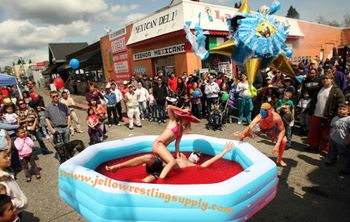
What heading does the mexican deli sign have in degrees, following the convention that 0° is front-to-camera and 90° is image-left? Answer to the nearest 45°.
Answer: approximately 45°

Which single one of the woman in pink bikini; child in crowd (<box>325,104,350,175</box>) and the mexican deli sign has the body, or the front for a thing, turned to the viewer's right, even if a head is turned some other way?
the woman in pink bikini

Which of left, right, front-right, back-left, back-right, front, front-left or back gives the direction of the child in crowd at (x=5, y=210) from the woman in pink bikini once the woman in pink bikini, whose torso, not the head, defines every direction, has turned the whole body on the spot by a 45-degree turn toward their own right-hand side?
right

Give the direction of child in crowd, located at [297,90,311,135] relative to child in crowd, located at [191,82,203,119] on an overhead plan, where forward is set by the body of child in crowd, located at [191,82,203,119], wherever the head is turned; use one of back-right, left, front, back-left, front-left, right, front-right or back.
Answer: front-left

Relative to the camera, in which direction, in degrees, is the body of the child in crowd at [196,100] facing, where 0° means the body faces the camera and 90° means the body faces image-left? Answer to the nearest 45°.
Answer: approximately 0°

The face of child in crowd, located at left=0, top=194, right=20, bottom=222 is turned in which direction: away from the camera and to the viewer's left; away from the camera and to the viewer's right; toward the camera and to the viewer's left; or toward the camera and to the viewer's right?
toward the camera and to the viewer's right

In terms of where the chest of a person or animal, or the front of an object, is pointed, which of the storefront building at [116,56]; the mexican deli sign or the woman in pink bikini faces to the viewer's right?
the woman in pink bikini

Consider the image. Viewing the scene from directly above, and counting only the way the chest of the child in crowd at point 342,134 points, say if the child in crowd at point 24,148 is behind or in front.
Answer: in front

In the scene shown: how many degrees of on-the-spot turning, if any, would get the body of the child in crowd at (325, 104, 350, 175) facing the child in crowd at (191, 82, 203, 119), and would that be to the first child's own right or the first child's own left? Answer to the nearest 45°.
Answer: approximately 90° to the first child's own right

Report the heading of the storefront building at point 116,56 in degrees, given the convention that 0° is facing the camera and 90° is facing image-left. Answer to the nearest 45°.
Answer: approximately 45°

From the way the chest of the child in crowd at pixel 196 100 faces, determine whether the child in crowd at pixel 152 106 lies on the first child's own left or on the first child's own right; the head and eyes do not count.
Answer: on the first child's own right

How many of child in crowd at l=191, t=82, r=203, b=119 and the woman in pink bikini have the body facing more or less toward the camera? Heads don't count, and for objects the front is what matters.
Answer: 1
